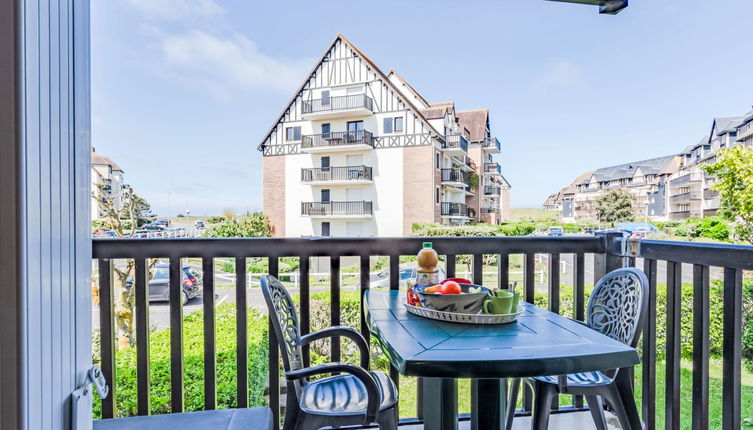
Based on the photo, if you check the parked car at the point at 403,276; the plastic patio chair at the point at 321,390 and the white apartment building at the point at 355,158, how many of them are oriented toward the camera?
1

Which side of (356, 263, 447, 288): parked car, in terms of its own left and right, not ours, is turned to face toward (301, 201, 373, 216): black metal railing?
right

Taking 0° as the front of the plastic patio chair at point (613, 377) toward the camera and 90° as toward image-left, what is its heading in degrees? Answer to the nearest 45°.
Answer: approximately 45°

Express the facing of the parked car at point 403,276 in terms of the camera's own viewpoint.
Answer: facing to the left of the viewer

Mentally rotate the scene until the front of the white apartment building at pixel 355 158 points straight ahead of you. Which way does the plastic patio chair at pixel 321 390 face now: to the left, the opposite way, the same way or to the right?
to the left

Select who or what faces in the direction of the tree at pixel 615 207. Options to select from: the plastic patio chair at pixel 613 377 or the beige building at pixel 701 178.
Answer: the beige building

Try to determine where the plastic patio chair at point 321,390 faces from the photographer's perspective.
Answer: facing to the right of the viewer

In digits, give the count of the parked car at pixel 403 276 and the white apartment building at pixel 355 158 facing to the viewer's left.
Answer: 1

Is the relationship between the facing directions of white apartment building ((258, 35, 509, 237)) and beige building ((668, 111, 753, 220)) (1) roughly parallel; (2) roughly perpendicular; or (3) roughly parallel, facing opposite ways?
roughly perpendicular

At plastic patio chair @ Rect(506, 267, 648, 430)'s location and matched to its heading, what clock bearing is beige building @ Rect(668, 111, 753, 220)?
The beige building is roughly at 5 o'clock from the plastic patio chair.

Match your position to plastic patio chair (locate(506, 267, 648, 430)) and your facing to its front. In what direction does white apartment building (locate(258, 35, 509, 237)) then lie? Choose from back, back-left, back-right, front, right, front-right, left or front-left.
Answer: right
